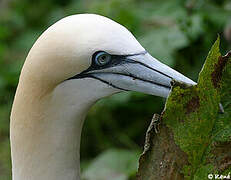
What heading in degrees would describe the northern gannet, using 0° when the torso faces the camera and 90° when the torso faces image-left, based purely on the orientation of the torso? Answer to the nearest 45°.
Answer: approximately 270°

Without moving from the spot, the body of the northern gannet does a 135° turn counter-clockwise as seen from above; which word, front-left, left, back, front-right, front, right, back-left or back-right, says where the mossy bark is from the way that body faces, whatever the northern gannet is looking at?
back
